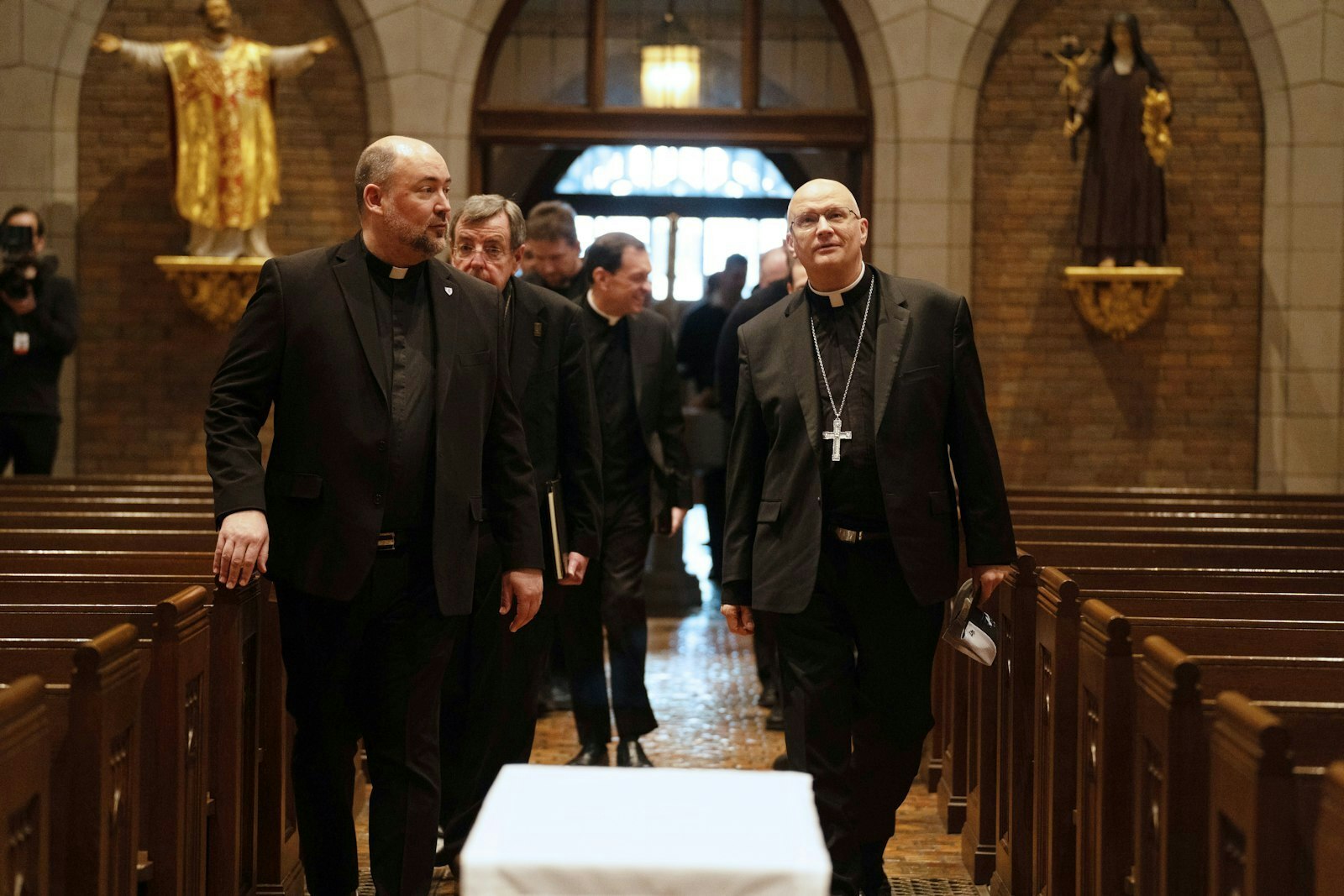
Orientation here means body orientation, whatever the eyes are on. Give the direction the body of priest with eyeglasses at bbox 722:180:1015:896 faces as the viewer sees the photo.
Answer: toward the camera

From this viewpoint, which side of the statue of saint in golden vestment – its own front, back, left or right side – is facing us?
front

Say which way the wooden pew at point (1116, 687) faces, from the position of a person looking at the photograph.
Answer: facing the viewer

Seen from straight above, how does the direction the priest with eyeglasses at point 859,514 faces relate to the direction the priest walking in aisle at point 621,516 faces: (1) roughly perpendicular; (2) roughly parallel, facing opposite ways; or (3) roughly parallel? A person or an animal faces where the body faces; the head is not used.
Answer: roughly parallel

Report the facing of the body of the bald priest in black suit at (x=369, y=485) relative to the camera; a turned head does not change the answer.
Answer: toward the camera

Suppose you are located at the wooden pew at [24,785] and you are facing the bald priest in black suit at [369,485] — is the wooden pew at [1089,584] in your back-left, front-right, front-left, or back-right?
front-right

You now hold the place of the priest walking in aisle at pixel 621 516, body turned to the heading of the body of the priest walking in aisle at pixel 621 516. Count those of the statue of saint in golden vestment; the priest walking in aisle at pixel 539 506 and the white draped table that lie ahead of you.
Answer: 2

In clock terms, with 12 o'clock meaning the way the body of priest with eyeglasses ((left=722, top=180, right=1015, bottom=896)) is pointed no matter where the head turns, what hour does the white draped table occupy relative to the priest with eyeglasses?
The white draped table is roughly at 12 o'clock from the priest with eyeglasses.

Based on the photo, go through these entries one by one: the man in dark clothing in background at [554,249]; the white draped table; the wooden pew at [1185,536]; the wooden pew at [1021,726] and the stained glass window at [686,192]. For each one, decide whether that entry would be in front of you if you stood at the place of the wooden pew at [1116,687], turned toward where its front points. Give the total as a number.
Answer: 1

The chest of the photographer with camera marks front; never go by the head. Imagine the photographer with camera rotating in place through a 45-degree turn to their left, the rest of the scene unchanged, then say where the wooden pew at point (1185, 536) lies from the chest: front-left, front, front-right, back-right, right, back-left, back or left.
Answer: front

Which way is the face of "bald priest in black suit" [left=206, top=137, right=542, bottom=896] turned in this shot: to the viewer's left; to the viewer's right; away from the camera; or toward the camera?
to the viewer's right
